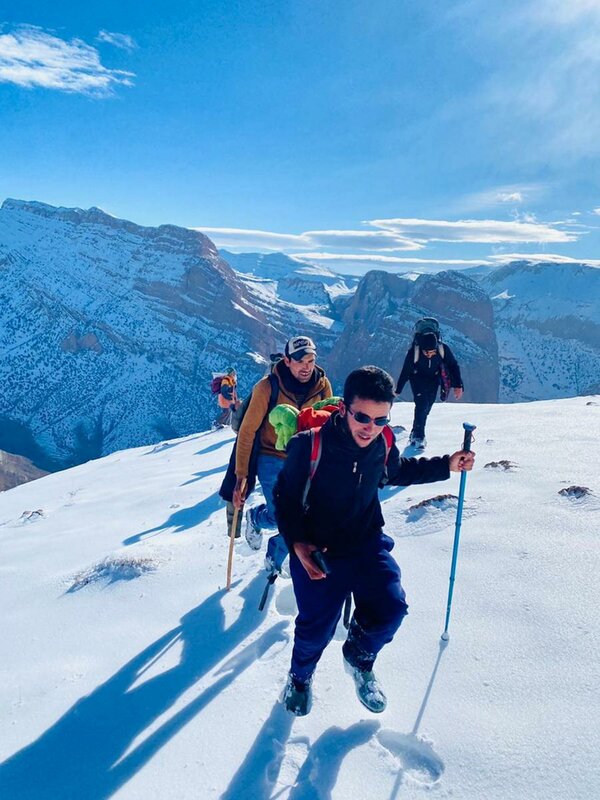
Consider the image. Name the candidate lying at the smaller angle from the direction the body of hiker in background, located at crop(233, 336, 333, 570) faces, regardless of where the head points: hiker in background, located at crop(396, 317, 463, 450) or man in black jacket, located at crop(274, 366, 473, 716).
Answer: the man in black jacket

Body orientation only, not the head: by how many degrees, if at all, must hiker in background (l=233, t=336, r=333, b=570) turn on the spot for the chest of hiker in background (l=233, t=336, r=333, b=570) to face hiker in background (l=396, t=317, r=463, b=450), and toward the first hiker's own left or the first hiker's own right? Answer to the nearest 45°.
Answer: approximately 90° to the first hiker's own left

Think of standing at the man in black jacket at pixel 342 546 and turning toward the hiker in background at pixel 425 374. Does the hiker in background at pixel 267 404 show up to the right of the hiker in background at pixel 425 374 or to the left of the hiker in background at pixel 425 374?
left

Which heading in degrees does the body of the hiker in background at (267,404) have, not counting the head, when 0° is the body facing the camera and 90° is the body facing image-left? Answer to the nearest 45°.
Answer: approximately 315°

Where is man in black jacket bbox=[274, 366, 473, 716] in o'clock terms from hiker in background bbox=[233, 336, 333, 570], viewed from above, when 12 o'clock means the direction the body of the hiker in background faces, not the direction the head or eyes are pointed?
The man in black jacket is roughly at 1 o'clock from the hiker in background.
